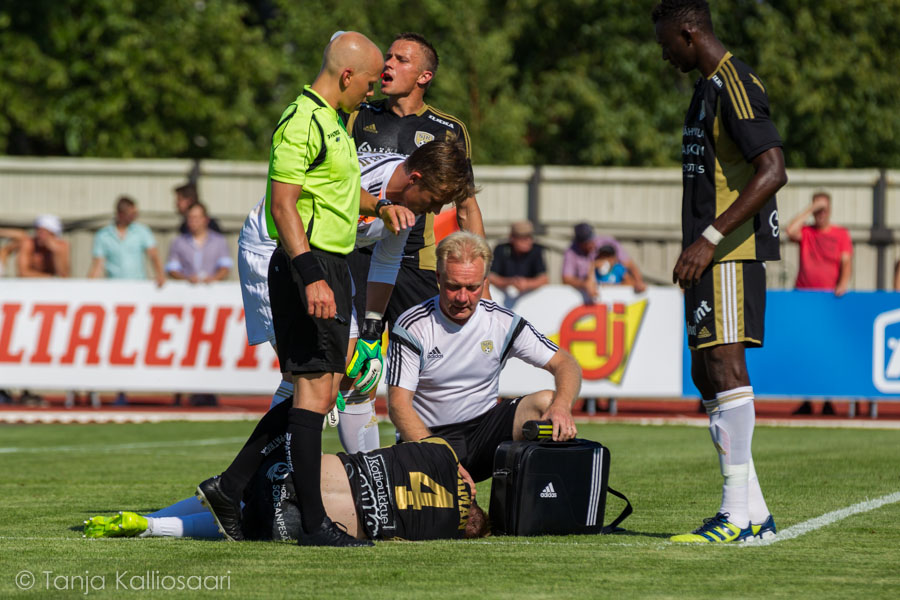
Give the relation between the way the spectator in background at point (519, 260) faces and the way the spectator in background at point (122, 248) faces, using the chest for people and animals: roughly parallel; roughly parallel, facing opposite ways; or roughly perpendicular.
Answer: roughly parallel

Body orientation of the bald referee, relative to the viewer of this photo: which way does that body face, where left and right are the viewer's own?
facing to the right of the viewer

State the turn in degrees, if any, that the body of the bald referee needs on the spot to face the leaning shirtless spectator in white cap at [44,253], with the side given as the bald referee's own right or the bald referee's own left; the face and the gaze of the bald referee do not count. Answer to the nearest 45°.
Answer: approximately 90° to the bald referee's own left

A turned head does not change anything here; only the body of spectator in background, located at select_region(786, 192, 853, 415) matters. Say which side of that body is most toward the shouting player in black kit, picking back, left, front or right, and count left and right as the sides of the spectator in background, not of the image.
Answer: front

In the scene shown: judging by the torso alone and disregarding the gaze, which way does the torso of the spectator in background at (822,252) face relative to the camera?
toward the camera

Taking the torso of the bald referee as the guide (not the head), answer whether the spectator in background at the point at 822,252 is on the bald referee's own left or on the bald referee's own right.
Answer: on the bald referee's own left

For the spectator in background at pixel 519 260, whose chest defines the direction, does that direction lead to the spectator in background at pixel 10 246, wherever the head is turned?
no

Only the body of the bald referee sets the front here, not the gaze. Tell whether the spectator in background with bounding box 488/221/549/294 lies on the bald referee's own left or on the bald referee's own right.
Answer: on the bald referee's own left

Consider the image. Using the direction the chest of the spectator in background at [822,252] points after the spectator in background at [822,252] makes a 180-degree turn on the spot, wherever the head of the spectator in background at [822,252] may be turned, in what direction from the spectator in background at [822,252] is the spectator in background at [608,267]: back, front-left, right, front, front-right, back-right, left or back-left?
left

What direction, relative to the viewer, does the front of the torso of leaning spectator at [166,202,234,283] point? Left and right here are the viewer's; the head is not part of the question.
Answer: facing the viewer

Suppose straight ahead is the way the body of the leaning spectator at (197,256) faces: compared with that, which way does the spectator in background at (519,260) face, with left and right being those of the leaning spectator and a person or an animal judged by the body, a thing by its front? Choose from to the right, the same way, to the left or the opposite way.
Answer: the same way

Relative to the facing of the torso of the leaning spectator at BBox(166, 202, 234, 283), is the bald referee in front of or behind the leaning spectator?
in front

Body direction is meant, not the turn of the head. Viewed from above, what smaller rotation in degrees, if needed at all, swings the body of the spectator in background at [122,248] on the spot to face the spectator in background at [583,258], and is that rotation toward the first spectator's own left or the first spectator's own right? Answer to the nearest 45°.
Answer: approximately 90° to the first spectator's own left

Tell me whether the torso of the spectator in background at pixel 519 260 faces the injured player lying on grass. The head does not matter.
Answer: yes

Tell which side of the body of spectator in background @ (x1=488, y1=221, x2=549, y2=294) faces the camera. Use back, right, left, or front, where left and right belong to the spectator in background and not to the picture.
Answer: front

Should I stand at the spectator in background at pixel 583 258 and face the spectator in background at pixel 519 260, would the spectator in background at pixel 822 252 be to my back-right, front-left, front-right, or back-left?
back-left

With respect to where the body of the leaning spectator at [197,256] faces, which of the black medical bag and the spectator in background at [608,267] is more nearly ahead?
the black medical bag

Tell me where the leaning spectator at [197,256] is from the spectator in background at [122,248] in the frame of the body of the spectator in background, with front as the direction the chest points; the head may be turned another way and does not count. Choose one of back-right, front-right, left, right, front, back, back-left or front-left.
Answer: front-left

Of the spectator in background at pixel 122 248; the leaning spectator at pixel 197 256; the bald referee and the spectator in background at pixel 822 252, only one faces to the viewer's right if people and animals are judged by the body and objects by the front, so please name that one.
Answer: the bald referee
